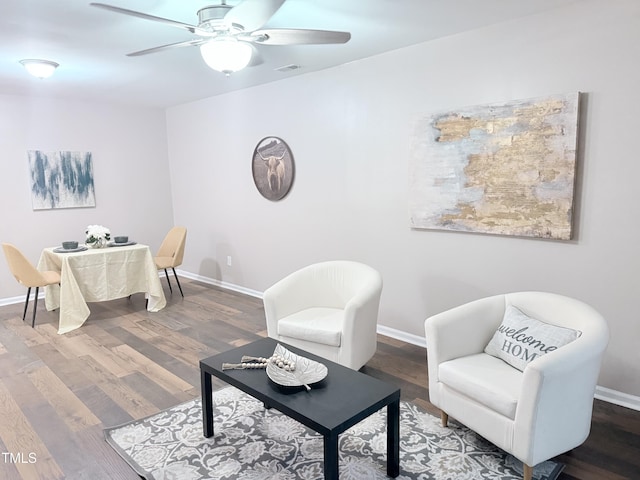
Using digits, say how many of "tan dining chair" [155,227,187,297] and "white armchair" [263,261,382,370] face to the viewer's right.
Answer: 0

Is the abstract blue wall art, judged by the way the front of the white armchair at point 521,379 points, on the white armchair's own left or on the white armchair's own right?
on the white armchair's own right

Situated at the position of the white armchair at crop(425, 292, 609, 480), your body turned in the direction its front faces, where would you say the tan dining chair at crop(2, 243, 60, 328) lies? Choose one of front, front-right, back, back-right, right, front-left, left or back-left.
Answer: front-right

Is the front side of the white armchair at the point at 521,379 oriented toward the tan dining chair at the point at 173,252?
no

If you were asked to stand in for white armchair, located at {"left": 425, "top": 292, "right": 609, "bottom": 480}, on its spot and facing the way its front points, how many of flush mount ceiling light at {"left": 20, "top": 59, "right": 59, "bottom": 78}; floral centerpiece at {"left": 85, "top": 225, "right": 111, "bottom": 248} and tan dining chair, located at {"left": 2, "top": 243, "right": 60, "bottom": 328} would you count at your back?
0

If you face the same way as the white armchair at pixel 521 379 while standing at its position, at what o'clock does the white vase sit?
The white vase is roughly at 2 o'clock from the white armchair.

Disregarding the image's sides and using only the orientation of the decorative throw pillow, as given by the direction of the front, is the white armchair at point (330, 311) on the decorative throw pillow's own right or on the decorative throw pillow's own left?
on the decorative throw pillow's own right

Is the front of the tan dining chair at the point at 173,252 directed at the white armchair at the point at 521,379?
no

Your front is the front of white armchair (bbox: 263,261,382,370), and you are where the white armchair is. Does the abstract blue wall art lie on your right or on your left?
on your right

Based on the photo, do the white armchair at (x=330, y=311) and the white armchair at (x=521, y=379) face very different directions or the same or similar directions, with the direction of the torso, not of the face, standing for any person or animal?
same or similar directions

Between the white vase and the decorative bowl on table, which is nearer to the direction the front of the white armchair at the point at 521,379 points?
the decorative bowl on table

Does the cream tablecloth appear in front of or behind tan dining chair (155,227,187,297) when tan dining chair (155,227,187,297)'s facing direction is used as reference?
in front

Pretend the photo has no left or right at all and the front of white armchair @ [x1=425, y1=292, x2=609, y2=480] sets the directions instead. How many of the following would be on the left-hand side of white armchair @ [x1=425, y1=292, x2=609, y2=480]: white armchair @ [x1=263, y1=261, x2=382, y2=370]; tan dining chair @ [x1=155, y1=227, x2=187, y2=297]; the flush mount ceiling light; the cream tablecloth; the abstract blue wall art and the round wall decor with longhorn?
0

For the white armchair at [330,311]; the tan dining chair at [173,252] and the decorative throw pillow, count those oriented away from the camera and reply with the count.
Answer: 0

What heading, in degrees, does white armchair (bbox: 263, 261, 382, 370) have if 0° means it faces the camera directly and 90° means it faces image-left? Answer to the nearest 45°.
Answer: approximately 45°

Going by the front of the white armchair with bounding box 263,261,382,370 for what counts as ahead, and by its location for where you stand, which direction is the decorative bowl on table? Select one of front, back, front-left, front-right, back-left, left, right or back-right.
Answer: front-left

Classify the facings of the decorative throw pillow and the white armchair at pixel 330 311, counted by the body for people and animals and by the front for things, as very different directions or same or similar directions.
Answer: same or similar directions

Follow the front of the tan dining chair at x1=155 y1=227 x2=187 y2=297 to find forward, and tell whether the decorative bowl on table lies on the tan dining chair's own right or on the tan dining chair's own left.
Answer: on the tan dining chair's own left

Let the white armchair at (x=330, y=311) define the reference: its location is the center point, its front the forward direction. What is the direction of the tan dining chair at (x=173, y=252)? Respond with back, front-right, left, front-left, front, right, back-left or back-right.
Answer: right

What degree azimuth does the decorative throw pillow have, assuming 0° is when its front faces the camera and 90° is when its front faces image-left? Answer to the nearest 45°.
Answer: approximately 45°

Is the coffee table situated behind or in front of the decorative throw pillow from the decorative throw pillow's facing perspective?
in front
